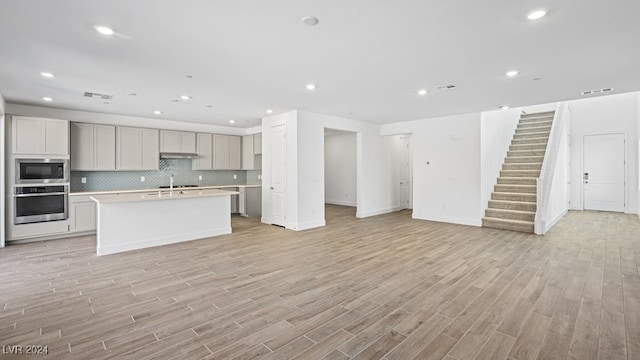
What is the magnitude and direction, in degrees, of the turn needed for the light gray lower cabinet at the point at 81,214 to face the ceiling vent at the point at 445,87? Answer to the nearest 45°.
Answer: approximately 45° to its left

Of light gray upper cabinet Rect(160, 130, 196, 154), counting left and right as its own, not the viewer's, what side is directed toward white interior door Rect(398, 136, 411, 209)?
left

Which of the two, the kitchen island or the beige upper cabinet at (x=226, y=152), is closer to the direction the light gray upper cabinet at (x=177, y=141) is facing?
the kitchen island

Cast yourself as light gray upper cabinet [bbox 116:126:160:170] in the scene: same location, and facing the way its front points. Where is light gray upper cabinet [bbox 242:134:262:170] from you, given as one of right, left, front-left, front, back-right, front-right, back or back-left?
left

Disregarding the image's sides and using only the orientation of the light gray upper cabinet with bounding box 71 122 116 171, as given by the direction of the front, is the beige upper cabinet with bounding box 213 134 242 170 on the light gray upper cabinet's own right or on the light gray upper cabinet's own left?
on the light gray upper cabinet's own left

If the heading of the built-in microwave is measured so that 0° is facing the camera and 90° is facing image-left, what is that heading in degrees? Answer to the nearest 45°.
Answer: approximately 0°

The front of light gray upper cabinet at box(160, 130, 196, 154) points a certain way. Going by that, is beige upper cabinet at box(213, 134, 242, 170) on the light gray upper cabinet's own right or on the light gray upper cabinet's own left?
on the light gray upper cabinet's own left

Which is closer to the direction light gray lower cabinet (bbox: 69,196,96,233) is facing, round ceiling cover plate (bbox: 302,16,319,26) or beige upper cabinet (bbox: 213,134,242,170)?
the round ceiling cover plate
